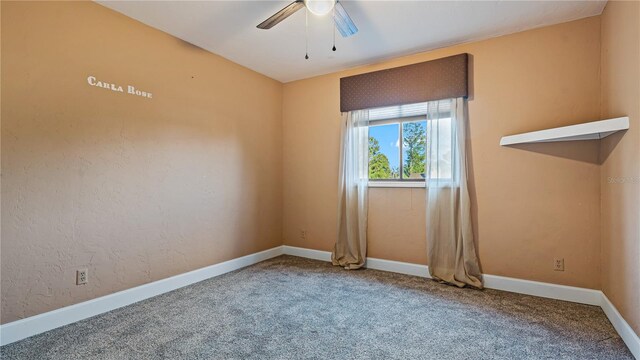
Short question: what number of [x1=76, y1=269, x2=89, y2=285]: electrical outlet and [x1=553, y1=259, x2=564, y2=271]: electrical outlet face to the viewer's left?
0

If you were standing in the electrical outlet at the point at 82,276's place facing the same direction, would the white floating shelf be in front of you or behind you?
in front

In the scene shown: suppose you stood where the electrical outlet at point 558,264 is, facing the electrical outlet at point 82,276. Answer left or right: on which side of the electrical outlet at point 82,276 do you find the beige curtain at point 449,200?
right

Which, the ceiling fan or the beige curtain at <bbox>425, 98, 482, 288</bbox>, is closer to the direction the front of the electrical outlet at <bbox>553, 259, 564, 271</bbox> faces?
the ceiling fan

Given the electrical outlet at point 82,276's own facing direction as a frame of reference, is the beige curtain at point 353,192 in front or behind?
in front

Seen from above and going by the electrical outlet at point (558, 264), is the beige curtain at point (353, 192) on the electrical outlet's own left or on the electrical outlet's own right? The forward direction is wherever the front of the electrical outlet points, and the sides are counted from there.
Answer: on the electrical outlet's own right

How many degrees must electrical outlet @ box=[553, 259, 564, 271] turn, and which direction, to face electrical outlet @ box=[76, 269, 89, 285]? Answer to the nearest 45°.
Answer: approximately 45° to its right

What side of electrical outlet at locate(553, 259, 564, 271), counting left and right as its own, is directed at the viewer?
front

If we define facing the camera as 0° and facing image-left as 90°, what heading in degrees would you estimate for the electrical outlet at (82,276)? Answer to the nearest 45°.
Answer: approximately 315°

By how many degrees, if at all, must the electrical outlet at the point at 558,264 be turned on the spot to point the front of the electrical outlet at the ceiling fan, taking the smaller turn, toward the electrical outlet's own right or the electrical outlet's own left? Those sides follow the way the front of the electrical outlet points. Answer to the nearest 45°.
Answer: approximately 45° to the electrical outlet's own right

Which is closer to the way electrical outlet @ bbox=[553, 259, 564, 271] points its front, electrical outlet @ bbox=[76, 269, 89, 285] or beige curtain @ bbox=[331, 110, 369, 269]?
the electrical outlet

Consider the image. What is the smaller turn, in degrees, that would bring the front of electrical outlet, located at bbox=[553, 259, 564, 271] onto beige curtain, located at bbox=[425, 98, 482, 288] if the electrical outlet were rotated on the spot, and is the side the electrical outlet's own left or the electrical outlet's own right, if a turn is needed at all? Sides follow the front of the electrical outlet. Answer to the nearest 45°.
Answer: approximately 90° to the electrical outlet's own right
